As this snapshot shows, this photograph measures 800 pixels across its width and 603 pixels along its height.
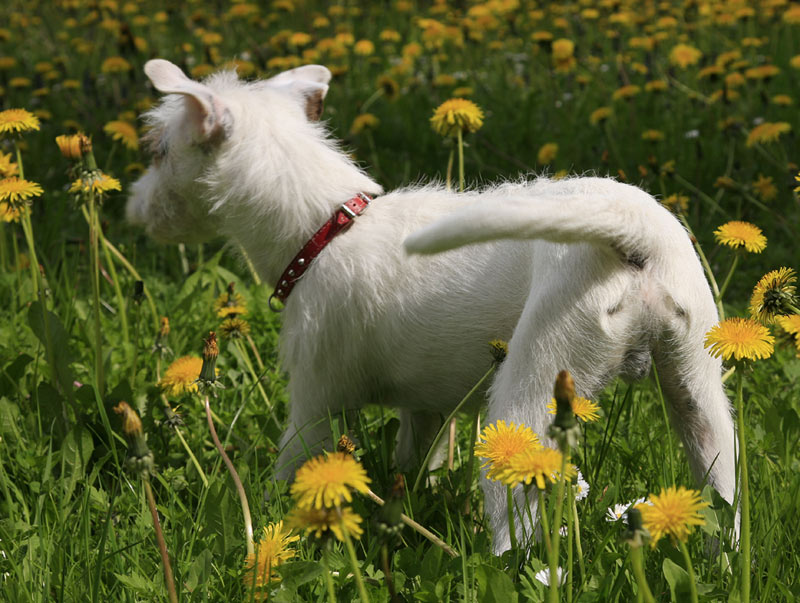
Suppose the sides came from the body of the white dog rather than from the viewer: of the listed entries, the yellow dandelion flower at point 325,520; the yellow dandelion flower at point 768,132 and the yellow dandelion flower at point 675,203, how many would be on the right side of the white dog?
2

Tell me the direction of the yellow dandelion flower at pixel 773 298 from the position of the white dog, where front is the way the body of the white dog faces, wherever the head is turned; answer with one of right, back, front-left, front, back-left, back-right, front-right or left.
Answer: back

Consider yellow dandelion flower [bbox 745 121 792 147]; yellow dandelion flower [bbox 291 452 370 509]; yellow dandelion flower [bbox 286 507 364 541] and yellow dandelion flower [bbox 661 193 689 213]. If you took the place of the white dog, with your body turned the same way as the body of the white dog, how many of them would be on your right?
2

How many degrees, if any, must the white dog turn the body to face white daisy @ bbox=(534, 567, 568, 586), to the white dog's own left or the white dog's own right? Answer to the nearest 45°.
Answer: approximately 135° to the white dog's own left

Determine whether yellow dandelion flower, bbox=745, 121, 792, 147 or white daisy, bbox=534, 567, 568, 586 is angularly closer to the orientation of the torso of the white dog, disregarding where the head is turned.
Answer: the yellow dandelion flower

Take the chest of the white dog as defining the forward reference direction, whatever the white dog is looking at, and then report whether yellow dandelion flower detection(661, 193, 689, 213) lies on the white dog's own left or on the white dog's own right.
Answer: on the white dog's own right

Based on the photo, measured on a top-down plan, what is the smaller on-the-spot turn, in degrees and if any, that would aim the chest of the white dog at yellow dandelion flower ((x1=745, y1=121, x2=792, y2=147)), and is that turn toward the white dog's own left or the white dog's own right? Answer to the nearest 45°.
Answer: approximately 90° to the white dog's own right

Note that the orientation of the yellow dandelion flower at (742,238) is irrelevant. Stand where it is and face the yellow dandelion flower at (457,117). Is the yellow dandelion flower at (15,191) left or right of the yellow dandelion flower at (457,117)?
left

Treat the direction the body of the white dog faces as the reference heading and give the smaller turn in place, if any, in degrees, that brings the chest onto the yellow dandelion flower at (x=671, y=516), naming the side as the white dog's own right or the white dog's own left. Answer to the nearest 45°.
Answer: approximately 135° to the white dog's own left

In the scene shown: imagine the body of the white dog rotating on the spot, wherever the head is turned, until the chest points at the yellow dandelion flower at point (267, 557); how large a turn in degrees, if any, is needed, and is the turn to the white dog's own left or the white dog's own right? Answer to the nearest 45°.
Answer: approximately 135° to the white dog's own left

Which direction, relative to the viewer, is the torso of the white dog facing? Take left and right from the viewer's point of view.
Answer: facing away from the viewer and to the left of the viewer

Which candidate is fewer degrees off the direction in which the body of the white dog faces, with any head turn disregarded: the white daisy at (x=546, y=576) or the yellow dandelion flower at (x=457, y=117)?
the yellow dandelion flower
